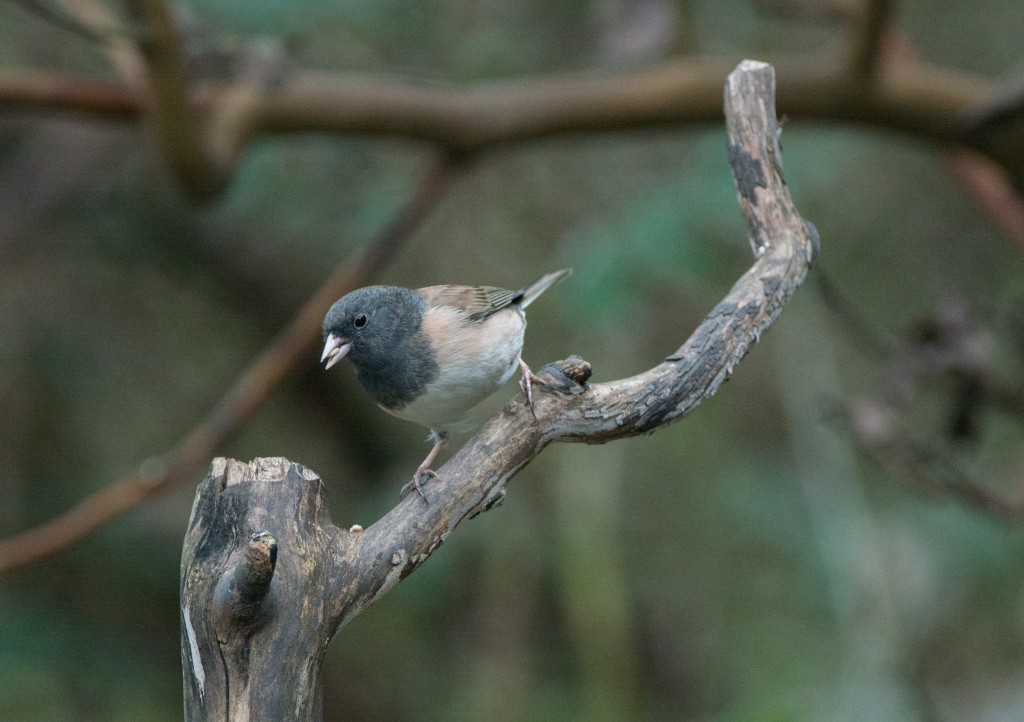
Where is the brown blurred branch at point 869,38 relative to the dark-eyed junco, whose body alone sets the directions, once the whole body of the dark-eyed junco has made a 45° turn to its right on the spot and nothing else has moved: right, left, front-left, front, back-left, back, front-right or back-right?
back-right

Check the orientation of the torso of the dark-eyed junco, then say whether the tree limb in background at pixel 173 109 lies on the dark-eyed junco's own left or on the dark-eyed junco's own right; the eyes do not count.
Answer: on the dark-eyed junco's own right

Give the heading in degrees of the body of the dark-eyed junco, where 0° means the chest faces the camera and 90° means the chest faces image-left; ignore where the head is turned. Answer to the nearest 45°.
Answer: approximately 45°

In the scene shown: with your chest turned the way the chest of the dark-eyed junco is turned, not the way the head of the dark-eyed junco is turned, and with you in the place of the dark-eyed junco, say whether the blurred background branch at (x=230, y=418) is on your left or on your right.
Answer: on your right

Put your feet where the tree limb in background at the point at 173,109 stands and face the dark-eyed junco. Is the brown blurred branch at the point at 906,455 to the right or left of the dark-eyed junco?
left

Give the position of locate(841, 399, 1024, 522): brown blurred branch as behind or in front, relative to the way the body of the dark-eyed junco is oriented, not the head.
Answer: behind

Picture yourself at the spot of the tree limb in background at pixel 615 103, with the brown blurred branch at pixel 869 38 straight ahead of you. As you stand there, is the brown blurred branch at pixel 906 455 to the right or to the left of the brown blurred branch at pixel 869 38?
right
